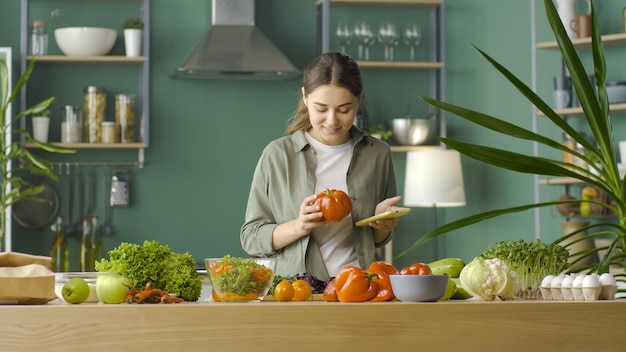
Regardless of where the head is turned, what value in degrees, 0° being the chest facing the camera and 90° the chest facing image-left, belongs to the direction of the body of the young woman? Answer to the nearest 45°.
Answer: approximately 0°

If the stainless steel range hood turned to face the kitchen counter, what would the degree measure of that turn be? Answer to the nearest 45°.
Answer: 0° — it already faces it

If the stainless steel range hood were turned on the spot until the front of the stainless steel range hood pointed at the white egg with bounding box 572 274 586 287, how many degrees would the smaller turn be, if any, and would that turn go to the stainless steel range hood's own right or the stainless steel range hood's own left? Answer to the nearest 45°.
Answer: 0° — it already faces it

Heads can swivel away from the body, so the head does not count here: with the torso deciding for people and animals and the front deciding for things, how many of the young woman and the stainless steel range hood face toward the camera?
2

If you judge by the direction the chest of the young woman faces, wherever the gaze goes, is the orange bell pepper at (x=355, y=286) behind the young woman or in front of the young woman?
in front

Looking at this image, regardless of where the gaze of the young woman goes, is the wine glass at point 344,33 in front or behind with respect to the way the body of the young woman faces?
behind

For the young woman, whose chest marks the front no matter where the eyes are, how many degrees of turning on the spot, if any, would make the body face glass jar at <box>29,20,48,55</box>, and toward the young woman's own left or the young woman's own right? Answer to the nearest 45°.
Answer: approximately 135° to the young woman's own right

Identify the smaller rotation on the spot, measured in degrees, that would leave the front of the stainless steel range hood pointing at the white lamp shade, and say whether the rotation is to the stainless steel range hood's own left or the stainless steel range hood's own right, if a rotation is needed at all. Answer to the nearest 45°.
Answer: approximately 90° to the stainless steel range hood's own left

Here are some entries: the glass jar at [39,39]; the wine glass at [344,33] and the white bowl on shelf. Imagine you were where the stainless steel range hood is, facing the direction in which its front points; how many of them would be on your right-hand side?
2

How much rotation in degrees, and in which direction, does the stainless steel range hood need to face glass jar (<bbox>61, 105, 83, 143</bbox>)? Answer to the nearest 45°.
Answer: approximately 90° to its right

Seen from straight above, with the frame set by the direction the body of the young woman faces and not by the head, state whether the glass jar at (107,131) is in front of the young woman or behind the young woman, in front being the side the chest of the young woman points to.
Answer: behind
